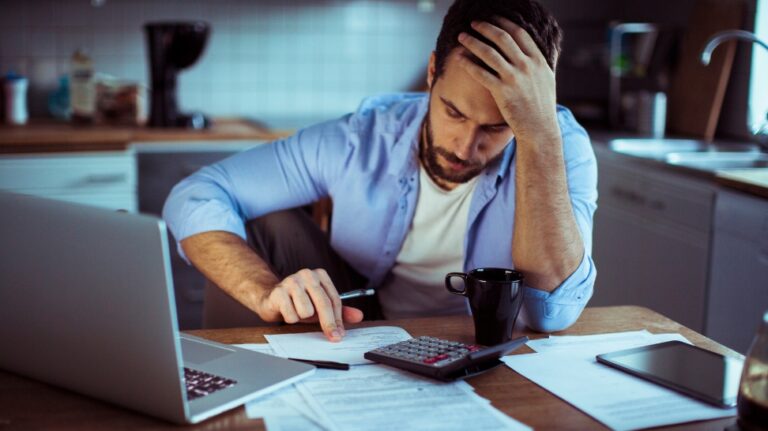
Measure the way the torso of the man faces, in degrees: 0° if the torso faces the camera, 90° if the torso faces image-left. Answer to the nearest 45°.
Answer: approximately 0°

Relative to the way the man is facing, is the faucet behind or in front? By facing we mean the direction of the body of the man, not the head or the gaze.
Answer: behind

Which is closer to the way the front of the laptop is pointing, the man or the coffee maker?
the man

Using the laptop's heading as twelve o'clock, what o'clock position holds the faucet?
The faucet is roughly at 12 o'clock from the laptop.

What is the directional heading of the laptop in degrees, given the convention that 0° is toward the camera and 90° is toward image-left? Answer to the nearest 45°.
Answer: approximately 225°

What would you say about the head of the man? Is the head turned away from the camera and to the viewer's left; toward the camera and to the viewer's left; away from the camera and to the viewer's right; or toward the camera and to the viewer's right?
toward the camera and to the viewer's left

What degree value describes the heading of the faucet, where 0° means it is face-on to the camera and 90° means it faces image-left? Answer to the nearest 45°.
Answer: approximately 90°

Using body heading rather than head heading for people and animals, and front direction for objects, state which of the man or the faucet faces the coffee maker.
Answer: the faucet

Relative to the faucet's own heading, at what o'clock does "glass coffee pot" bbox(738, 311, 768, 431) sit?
The glass coffee pot is roughly at 9 o'clock from the faucet.

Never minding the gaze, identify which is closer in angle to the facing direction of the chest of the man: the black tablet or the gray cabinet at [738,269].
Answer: the black tablet
